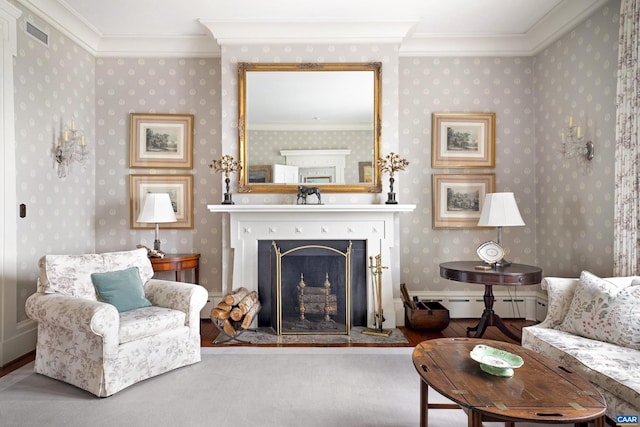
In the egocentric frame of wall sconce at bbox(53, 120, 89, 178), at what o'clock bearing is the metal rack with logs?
The metal rack with logs is roughly at 12 o'clock from the wall sconce.

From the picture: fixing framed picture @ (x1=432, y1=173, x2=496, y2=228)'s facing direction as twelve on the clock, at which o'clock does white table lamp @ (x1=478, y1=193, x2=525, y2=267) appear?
The white table lamp is roughly at 11 o'clock from the framed picture.

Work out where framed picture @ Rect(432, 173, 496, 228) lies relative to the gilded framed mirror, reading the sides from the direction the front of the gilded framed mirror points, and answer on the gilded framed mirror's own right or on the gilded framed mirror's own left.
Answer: on the gilded framed mirror's own left

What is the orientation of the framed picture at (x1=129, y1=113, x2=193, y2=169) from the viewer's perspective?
toward the camera

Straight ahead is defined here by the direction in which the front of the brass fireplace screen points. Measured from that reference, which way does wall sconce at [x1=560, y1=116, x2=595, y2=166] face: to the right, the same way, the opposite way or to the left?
to the right

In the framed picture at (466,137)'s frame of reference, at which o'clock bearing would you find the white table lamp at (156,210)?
The white table lamp is roughly at 2 o'clock from the framed picture.

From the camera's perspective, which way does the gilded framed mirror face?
toward the camera

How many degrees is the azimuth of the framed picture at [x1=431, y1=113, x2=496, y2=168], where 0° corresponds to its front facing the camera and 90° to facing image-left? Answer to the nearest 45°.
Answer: approximately 0°

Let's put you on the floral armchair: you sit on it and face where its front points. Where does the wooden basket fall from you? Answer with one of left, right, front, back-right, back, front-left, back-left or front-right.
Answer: front-left

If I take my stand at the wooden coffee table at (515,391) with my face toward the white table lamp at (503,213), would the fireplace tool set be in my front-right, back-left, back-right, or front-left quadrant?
front-left

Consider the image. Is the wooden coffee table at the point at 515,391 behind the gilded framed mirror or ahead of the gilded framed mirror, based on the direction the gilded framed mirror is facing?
ahead

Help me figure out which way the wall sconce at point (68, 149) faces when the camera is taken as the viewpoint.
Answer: facing the viewer and to the right of the viewer
